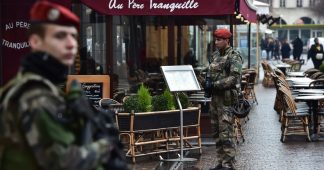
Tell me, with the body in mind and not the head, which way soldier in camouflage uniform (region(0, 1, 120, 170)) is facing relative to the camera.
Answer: to the viewer's right

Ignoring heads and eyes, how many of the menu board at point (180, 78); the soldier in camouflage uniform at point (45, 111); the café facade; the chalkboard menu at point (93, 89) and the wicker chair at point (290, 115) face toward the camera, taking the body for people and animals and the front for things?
3

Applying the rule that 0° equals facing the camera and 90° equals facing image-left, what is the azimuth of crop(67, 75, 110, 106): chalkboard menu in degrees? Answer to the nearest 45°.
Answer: approximately 0°

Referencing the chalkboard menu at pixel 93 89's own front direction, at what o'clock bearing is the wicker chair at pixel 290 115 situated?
The wicker chair is roughly at 9 o'clock from the chalkboard menu.

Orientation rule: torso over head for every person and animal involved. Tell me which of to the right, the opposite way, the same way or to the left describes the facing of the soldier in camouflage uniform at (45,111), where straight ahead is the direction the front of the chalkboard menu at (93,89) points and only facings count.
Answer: to the left

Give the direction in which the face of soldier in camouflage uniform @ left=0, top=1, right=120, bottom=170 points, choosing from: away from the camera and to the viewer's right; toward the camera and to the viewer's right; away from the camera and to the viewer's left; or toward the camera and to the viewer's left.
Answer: toward the camera and to the viewer's right

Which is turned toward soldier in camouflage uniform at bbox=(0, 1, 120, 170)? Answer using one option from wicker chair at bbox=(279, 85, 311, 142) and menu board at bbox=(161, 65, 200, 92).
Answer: the menu board

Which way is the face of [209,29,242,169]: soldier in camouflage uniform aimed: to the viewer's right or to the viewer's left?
to the viewer's left
